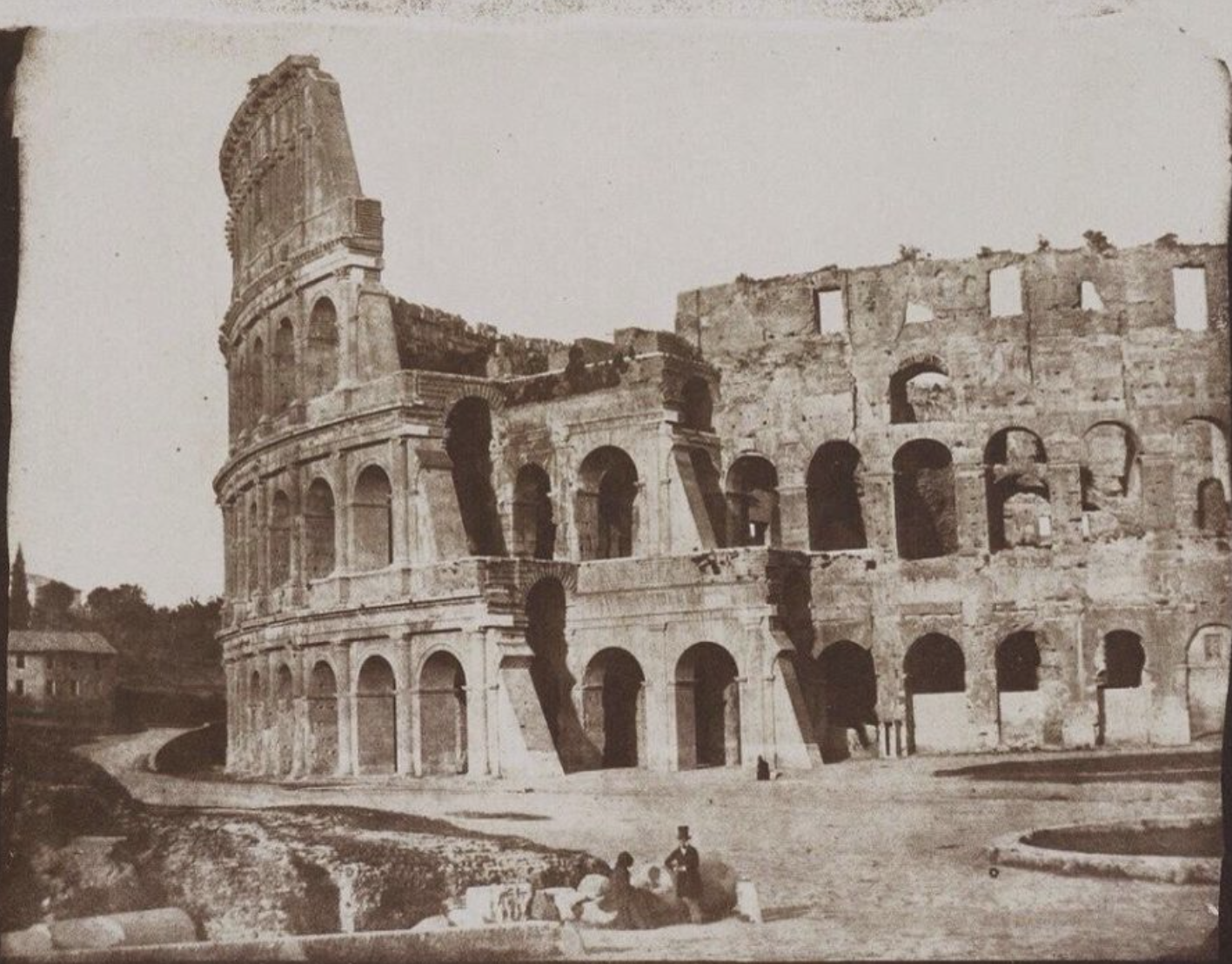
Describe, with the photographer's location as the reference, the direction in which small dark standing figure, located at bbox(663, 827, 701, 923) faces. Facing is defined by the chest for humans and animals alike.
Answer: facing the viewer and to the left of the viewer

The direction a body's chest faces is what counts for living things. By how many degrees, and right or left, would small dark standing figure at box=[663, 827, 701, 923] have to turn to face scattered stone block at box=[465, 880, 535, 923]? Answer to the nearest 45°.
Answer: approximately 45° to its right

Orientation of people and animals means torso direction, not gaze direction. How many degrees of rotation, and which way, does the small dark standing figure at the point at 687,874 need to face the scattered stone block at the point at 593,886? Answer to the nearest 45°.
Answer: approximately 45° to its right

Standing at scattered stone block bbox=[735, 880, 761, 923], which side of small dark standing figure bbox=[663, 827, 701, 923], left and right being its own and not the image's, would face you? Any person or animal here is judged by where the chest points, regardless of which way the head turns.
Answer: left

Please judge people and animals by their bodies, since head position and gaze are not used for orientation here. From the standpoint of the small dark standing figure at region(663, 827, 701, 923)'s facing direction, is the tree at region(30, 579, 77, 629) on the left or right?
on its right

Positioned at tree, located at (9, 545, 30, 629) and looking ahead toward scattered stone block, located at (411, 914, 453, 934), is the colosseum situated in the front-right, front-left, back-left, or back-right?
front-left

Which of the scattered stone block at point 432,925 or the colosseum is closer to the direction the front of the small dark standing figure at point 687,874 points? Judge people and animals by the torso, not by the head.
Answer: the scattered stone block

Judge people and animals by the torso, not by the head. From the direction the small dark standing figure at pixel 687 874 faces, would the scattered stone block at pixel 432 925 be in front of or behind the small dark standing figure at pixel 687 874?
in front

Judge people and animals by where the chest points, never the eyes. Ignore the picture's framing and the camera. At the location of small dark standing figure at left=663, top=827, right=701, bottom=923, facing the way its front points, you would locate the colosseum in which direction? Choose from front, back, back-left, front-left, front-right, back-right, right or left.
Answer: back-right

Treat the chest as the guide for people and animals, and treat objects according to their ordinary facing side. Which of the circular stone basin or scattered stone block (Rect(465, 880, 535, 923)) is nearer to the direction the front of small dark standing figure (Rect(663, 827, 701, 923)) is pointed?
the scattered stone block
